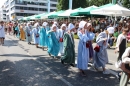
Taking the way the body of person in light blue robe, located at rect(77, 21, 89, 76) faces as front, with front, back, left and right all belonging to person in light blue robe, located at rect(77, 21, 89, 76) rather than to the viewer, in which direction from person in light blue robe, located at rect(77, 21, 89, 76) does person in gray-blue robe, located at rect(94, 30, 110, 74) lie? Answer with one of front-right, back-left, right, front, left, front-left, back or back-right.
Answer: front-left

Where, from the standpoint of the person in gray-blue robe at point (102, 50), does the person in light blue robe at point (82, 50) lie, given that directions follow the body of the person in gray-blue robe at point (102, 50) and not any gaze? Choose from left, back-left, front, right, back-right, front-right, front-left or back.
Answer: back-right
